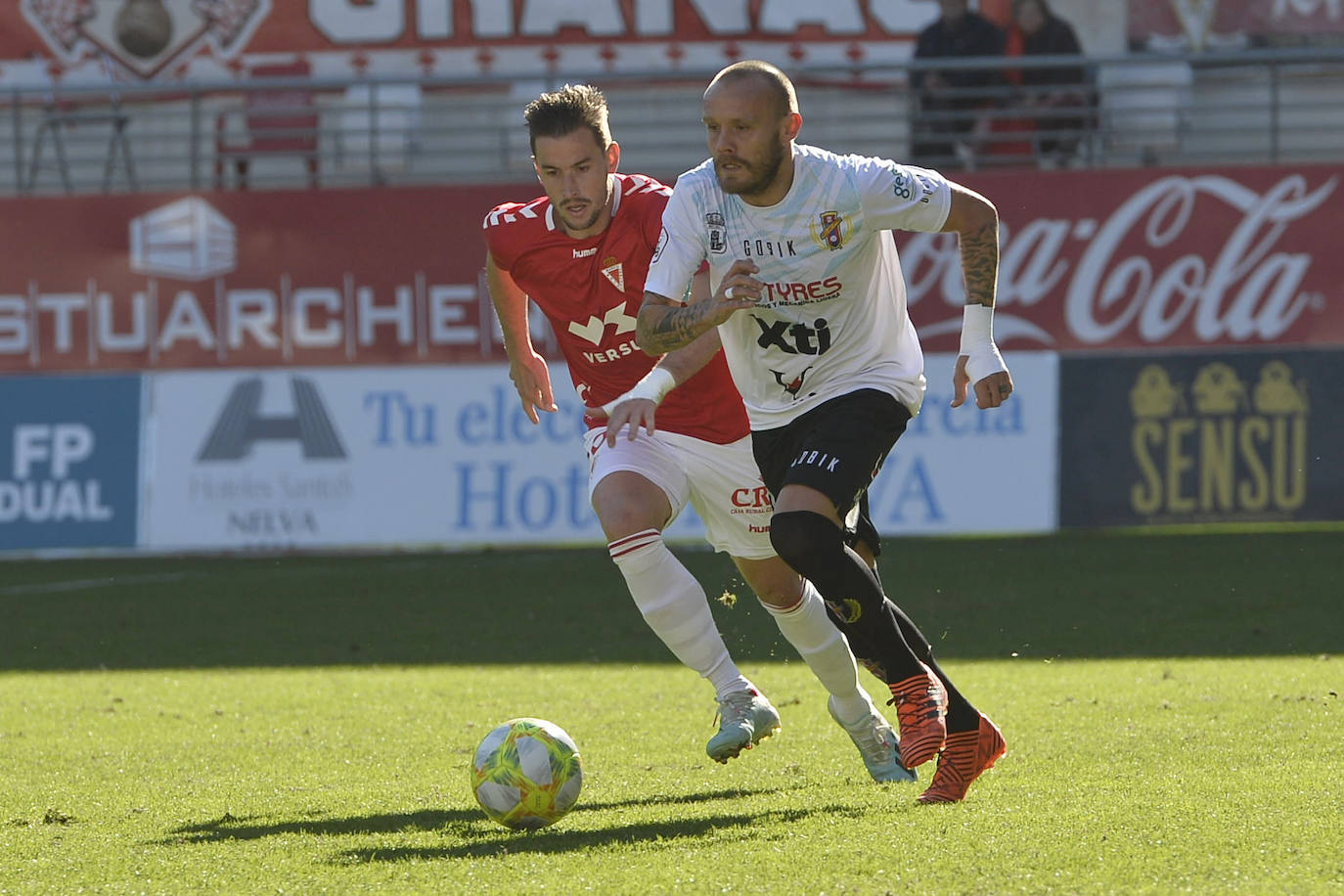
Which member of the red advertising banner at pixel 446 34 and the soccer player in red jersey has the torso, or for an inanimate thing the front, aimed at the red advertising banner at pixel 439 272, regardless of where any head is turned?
the red advertising banner at pixel 446 34

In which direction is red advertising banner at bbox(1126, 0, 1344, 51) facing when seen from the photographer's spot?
facing the viewer

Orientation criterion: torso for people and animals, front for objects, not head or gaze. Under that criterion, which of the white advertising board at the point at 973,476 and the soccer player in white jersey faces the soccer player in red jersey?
the white advertising board

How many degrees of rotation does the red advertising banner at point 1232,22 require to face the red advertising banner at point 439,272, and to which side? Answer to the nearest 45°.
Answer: approximately 45° to its right

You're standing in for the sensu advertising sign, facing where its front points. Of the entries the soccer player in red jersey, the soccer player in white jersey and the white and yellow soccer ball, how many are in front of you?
3

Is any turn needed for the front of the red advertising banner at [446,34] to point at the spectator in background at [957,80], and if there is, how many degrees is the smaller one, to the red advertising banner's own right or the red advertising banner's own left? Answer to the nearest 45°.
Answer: approximately 45° to the red advertising banner's own left

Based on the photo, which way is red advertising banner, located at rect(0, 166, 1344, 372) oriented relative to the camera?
toward the camera

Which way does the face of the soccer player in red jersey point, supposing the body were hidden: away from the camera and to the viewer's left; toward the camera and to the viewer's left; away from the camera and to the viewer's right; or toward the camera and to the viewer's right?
toward the camera and to the viewer's left

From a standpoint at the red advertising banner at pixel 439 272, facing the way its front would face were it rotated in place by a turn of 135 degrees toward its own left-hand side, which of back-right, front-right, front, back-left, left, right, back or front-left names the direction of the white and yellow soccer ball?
back-right

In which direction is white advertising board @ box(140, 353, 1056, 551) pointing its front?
toward the camera

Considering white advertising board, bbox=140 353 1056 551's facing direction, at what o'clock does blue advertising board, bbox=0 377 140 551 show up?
The blue advertising board is roughly at 3 o'clock from the white advertising board.

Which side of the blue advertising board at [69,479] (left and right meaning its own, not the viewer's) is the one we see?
front

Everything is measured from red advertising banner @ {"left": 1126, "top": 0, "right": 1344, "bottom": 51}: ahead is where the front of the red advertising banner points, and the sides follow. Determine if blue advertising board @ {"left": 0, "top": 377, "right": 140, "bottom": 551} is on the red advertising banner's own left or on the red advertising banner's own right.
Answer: on the red advertising banner's own right

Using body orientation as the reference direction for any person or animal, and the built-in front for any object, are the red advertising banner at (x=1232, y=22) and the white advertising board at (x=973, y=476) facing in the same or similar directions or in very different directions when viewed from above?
same or similar directions

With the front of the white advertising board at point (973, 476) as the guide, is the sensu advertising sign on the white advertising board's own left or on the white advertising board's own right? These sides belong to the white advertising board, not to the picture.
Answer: on the white advertising board's own left

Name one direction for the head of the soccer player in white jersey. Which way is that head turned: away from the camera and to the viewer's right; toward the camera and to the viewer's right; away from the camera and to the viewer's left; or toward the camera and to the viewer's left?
toward the camera and to the viewer's left
